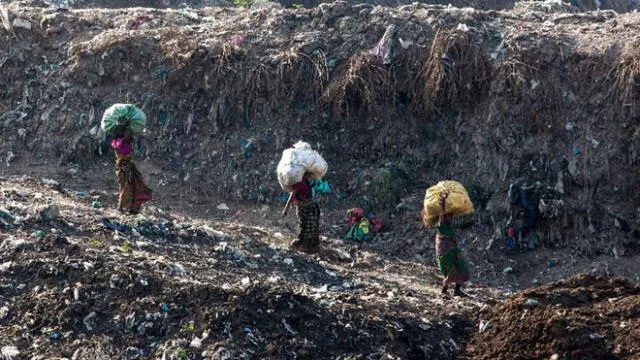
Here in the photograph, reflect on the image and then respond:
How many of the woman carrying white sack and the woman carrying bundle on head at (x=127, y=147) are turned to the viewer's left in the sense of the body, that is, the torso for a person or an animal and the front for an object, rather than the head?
2

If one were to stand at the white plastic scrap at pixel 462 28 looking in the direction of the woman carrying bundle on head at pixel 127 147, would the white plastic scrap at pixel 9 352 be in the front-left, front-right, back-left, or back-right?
front-left

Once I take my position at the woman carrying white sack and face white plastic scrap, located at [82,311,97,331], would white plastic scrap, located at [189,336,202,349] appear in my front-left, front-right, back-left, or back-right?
front-left

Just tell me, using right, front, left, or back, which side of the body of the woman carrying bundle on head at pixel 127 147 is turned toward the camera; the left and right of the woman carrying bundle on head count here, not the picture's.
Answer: left

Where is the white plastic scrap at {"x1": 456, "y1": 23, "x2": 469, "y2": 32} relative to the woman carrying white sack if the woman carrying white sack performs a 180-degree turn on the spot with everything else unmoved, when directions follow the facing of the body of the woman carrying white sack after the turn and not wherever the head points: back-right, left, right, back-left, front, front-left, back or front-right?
front-left

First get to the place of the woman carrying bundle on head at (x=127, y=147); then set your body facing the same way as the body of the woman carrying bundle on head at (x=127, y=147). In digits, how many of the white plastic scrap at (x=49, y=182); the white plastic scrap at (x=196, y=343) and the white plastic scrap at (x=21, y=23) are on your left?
1

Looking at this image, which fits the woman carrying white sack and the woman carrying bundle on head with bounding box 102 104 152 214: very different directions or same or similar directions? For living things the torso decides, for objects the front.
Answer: same or similar directions

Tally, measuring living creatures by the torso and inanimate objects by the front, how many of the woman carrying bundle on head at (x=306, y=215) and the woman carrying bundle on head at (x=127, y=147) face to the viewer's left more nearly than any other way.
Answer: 2

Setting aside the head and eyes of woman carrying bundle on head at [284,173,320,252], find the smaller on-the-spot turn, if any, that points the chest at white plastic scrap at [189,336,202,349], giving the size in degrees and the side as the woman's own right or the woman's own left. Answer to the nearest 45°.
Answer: approximately 90° to the woman's own left

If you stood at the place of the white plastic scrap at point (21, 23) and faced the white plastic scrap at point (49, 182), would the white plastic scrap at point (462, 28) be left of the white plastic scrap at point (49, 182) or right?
left

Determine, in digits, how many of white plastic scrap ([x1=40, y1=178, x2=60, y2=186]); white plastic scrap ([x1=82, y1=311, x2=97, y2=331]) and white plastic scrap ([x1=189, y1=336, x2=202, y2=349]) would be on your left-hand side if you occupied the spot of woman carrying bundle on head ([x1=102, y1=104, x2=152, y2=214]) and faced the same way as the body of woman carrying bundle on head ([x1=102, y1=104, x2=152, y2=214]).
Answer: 2

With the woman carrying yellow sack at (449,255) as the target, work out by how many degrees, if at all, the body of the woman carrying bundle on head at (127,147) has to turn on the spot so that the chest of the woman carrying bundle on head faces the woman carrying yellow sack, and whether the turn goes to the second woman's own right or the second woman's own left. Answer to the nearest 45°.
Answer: approximately 135° to the second woman's own left

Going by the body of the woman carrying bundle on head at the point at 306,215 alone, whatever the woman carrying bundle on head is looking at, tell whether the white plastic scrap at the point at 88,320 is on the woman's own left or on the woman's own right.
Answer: on the woman's own left

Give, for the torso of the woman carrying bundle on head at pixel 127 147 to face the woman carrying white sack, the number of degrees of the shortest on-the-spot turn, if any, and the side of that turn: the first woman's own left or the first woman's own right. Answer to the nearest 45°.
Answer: approximately 135° to the first woman's own left

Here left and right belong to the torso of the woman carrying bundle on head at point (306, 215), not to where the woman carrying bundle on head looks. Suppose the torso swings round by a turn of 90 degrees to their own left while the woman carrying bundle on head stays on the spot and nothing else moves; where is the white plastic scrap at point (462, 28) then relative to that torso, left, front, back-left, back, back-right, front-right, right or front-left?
back-left
